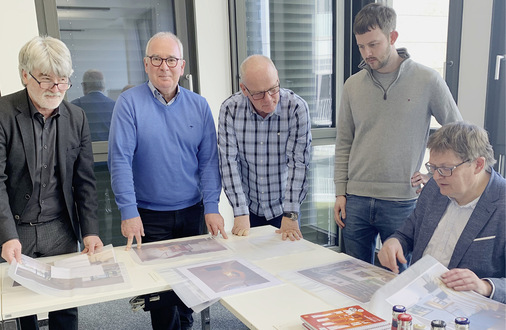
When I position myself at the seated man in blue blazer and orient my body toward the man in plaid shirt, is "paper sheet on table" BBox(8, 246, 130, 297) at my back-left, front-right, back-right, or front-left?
front-left

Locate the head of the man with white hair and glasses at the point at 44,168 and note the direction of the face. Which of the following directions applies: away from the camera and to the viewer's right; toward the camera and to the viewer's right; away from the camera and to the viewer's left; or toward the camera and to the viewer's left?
toward the camera and to the viewer's right

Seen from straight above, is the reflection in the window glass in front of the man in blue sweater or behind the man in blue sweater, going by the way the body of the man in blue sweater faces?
behind

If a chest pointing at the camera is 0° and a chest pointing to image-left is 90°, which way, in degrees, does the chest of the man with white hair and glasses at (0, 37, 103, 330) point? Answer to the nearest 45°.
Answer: approximately 315°

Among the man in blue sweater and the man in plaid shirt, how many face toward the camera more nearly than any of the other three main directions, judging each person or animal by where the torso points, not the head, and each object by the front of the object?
2

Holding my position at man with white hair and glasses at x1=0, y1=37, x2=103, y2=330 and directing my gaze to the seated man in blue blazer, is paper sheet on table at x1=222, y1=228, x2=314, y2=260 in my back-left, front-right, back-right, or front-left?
front-left

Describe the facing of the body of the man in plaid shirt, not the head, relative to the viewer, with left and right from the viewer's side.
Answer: facing the viewer

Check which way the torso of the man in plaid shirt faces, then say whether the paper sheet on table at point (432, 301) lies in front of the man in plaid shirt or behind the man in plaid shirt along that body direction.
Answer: in front

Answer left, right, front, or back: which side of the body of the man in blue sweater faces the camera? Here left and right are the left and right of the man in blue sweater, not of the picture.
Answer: front

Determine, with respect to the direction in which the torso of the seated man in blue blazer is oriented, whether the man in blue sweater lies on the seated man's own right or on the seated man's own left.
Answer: on the seated man's own right

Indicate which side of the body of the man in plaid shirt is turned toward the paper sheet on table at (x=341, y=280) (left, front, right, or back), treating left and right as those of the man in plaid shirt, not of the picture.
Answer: front

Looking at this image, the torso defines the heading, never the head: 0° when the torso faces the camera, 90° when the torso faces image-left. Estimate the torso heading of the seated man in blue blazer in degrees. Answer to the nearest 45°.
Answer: approximately 45°

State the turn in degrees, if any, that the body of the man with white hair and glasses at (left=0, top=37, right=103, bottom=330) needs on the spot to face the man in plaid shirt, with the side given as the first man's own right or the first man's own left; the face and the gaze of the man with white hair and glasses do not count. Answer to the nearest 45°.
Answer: approximately 45° to the first man's own left
